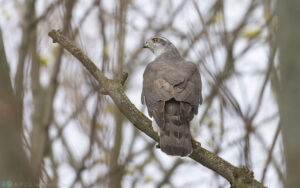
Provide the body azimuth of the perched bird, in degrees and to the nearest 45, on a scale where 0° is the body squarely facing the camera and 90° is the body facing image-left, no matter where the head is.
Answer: approximately 180°
